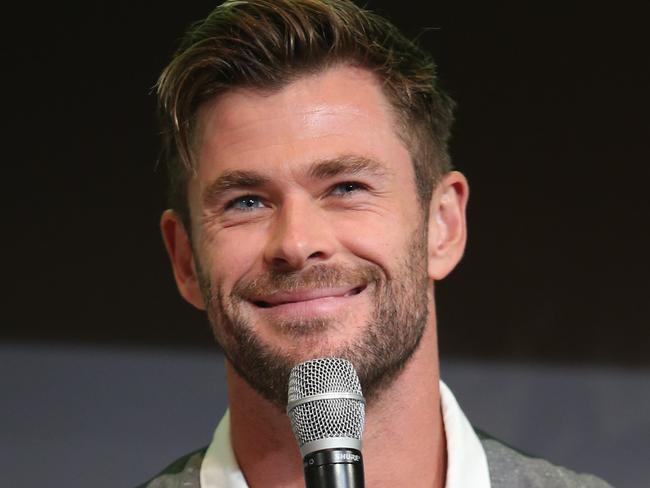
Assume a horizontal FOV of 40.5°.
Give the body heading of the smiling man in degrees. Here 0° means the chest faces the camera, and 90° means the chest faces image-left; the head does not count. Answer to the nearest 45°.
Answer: approximately 0°
